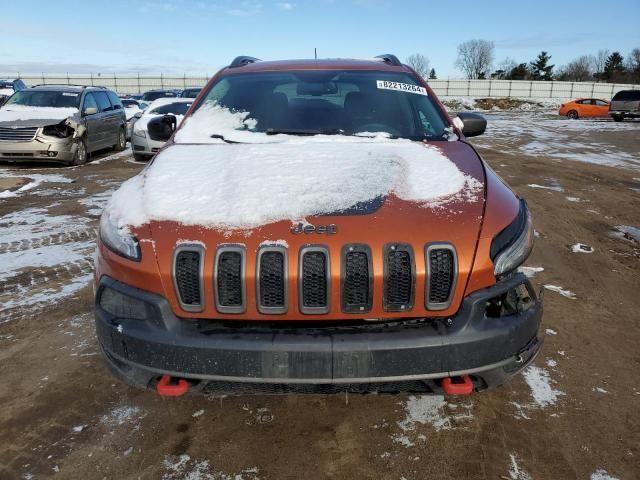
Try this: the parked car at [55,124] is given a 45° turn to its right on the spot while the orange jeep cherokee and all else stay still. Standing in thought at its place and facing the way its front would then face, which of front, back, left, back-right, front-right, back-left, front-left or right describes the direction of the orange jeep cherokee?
left

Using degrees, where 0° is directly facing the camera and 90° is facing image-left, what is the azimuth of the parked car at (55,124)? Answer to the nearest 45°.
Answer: approximately 45°

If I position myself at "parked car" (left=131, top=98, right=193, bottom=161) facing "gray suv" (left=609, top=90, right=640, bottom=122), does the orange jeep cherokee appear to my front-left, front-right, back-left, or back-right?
back-right

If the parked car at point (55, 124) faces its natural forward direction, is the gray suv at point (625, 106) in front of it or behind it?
behind

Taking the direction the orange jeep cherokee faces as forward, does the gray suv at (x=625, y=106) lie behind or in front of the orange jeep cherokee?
behind

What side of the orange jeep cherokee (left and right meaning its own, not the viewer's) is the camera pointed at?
front

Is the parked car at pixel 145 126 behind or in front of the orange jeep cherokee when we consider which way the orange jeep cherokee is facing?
behind

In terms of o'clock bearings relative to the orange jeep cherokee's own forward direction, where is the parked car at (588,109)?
The parked car is roughly at 7 o'clock from the orange jeep cherokee.
